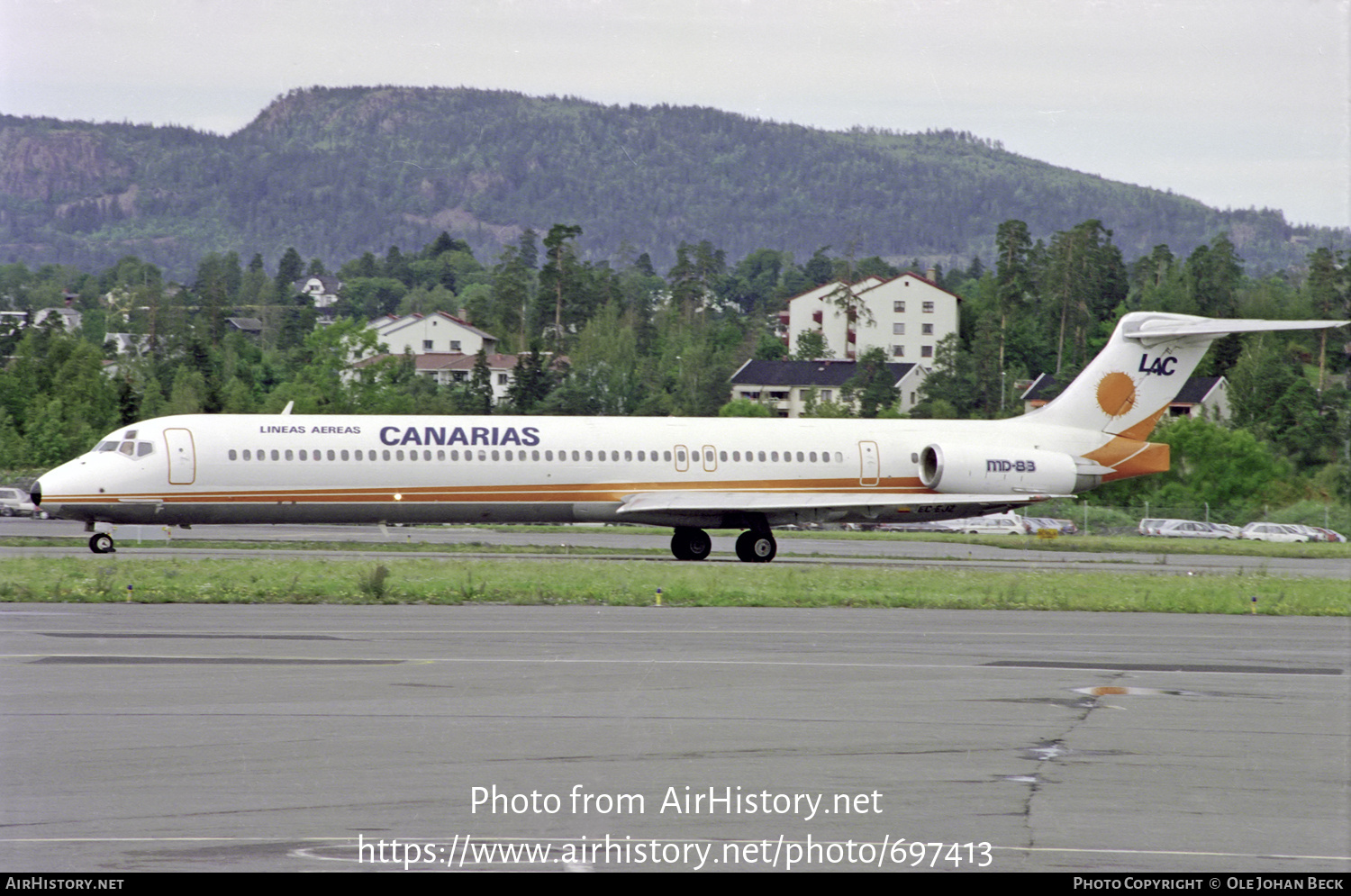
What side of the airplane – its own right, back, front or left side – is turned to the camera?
left
